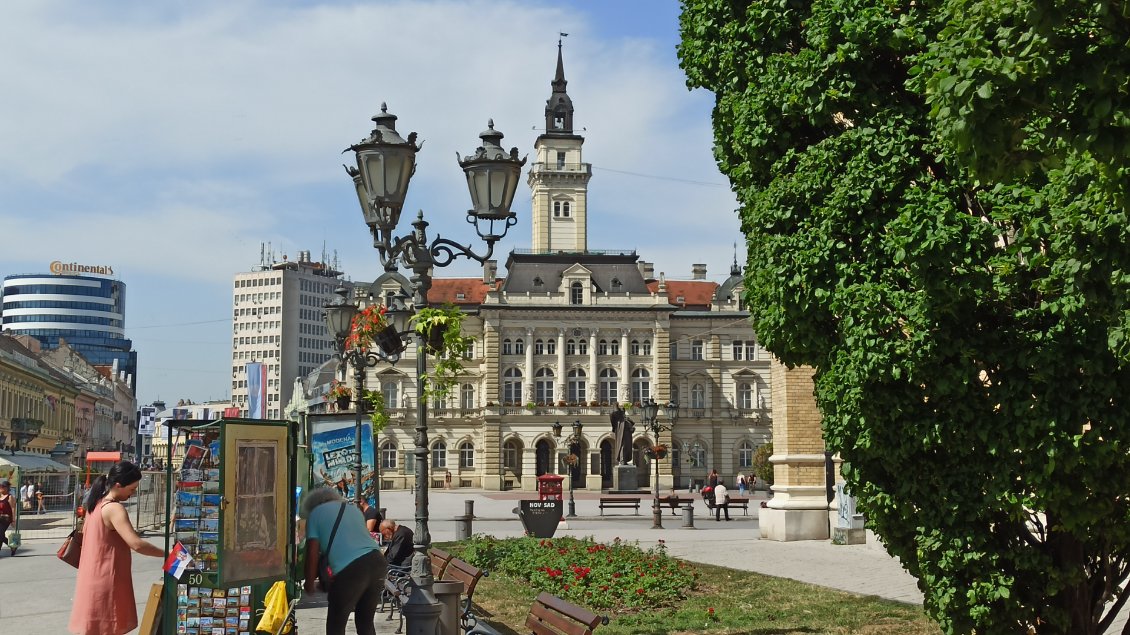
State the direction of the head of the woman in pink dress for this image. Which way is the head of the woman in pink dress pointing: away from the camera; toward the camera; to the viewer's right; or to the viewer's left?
to the viewer's right

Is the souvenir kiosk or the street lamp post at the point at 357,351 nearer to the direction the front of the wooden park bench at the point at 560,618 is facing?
the souvenir kiosk

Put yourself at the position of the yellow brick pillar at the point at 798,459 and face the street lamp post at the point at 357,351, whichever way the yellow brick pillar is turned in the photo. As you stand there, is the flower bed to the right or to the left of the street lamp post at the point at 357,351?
left

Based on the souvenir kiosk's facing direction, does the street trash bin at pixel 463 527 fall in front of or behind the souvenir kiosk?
behind

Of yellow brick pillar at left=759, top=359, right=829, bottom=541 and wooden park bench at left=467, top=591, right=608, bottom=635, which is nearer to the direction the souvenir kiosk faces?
the wooden park bench

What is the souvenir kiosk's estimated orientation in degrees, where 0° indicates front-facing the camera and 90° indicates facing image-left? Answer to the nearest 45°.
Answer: approximately 0°

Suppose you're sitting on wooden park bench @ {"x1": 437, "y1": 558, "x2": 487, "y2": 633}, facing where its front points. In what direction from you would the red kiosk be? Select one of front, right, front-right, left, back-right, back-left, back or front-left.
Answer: back-right

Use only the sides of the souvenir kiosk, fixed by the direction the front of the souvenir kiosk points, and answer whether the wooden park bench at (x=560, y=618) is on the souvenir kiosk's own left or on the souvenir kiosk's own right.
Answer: on the souvenir kiosk's own left

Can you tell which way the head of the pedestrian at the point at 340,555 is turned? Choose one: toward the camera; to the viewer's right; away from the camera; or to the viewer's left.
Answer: away from the camera

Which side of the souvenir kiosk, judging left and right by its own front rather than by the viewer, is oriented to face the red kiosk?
back

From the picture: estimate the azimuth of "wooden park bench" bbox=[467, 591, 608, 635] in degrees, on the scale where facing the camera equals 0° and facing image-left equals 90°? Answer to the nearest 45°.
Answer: approximately 45°

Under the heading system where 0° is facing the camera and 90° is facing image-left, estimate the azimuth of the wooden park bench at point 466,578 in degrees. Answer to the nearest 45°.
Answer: approximately 45°
